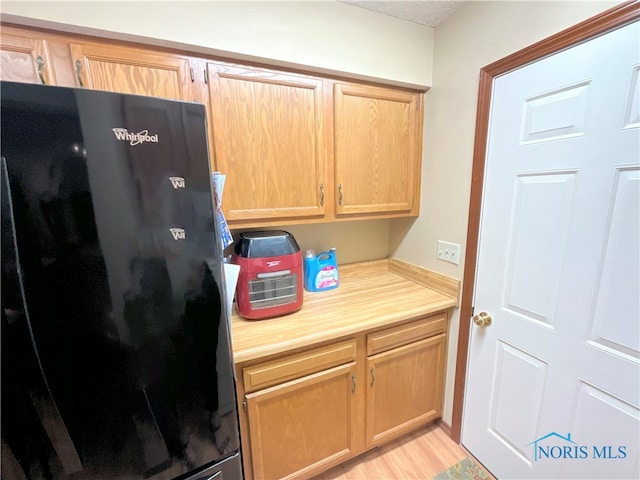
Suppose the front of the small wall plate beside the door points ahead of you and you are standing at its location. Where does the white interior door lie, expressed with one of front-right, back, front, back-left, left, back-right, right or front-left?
left

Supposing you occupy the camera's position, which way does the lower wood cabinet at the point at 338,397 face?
facing the viewer and to the right of the viewer

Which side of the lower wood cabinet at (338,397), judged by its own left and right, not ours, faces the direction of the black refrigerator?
right

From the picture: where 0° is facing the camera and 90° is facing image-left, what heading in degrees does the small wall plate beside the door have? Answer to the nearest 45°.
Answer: approximately 45°

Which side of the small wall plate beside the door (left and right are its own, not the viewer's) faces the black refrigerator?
front

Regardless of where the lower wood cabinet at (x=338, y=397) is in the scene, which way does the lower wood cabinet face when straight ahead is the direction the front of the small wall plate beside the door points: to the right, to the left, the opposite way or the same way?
to the left

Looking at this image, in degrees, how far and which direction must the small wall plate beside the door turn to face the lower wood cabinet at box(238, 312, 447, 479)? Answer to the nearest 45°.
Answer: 0° — it already faces it

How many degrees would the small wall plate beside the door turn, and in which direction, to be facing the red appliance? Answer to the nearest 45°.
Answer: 0° — it already faces it

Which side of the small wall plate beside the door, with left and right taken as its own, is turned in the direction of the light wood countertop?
front

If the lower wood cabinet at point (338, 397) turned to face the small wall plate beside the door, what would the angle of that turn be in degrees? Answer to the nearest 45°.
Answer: approximately 90° to its left

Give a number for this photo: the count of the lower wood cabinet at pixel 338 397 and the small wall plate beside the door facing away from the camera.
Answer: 0
